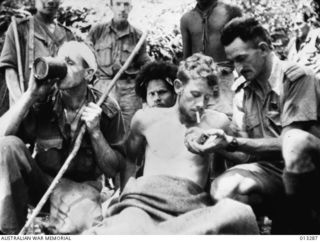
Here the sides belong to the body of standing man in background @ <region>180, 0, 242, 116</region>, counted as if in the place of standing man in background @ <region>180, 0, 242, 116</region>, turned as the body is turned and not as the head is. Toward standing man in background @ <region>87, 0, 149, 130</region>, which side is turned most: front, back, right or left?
right

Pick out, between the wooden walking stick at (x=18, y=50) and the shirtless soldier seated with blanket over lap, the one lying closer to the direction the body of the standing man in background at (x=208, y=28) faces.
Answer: the shirtless soldier seated with blanket over lap

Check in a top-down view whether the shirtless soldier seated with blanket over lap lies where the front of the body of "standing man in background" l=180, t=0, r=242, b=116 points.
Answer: yes

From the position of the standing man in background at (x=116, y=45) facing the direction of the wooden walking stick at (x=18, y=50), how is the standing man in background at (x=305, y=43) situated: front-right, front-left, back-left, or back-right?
back-left

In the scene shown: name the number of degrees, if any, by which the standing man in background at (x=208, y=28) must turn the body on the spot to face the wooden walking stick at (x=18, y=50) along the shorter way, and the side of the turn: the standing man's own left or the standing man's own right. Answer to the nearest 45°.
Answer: approximately 90° to the standing man's own right

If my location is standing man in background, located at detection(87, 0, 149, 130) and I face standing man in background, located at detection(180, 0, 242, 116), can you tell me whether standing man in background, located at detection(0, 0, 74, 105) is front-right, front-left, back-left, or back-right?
back-right

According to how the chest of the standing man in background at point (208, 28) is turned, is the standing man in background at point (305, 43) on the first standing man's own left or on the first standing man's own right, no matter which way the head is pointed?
on the first standing man's own left
